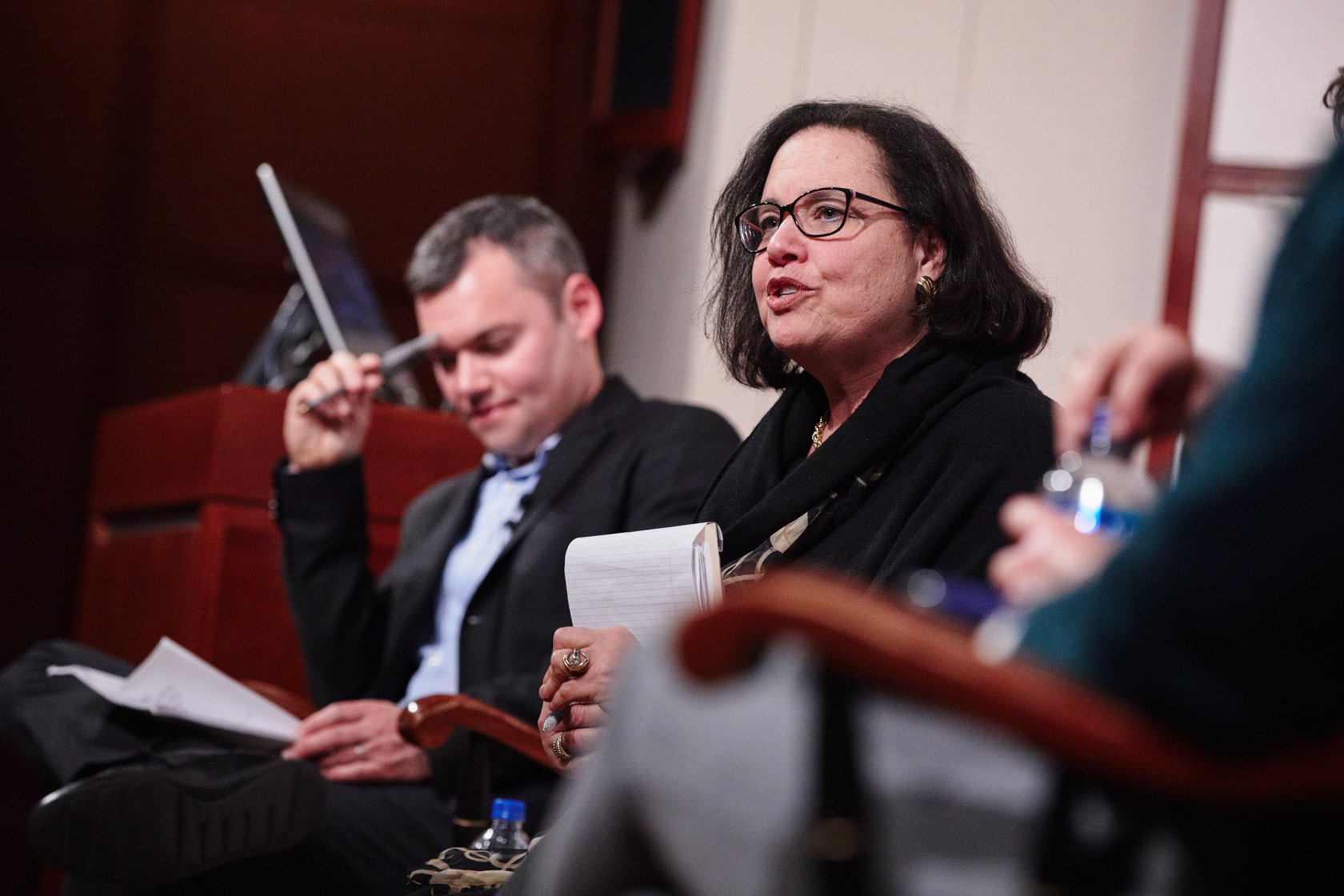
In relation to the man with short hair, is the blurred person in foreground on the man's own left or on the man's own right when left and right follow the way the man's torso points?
on the man's own left

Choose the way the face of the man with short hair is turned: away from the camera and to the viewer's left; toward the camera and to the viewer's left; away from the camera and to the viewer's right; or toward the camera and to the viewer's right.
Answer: toward the camera and to the viewer's left

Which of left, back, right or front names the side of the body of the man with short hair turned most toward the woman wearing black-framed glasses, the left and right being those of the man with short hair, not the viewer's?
left

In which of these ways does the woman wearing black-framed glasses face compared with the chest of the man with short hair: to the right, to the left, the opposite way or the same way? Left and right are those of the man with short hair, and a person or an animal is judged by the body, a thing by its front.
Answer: the same way

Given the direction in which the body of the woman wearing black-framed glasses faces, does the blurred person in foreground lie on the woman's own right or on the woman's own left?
on the woman's own left

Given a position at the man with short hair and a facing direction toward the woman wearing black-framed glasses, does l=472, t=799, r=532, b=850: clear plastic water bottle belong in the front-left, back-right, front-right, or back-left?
front-right

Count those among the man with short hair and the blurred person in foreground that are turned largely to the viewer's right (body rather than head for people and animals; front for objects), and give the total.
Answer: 0

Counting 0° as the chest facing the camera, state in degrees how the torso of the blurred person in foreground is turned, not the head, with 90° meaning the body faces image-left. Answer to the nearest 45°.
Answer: approximately 90°

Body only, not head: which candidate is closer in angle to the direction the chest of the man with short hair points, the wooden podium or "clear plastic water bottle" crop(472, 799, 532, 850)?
the clear plastic water bottle

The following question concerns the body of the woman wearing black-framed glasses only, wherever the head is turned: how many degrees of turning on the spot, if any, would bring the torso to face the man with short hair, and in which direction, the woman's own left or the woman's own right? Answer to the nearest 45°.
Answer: approximately 90° to the woman's own right

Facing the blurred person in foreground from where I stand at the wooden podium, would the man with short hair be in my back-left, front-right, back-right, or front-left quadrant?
front-left

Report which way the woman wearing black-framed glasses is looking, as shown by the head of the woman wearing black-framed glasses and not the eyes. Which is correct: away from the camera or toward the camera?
toward the camera

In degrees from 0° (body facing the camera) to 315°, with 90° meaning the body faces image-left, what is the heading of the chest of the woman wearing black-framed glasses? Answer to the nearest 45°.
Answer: approximately 45°
